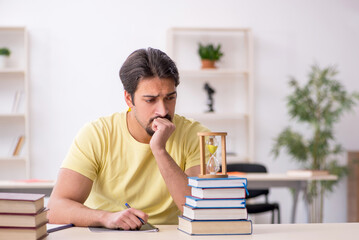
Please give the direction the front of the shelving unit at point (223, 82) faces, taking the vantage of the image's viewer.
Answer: facing the viewer

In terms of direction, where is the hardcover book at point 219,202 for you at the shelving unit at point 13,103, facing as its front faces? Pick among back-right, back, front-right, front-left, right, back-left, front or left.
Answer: front

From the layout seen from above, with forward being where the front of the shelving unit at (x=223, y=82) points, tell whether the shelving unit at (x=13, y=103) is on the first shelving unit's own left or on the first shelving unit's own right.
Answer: on the first shelving unit's own right

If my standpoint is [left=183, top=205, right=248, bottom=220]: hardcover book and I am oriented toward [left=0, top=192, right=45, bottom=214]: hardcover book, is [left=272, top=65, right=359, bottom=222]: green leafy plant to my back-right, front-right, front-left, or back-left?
back-right

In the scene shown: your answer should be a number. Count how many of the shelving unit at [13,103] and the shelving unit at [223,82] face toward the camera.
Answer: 2

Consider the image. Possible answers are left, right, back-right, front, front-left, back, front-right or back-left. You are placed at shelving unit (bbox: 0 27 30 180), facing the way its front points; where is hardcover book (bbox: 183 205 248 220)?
front

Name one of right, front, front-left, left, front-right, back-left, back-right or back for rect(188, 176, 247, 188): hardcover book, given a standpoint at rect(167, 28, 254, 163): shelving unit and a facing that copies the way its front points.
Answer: front

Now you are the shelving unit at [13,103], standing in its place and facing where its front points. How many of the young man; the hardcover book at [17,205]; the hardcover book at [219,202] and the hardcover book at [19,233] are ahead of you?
4

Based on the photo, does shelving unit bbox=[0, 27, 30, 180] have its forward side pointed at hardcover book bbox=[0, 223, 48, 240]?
yes

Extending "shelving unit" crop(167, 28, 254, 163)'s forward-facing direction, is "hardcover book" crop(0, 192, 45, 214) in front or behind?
in front

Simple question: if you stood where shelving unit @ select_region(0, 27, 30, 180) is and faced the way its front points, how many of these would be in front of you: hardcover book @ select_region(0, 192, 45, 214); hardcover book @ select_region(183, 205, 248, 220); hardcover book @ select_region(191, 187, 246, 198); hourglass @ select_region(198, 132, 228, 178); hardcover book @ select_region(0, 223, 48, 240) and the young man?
6

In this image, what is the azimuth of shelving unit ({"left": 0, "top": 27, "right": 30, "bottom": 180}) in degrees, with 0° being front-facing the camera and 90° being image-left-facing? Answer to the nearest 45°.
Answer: approximately 0°

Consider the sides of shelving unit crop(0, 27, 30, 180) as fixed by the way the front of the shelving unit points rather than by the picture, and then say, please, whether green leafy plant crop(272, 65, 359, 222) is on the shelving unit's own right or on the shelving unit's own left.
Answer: on the shelving unit's own left

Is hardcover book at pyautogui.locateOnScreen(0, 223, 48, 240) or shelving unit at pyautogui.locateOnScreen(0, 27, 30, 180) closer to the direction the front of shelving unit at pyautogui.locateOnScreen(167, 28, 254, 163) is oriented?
the hardcover book

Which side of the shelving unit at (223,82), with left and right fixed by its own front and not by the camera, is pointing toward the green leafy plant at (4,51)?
right

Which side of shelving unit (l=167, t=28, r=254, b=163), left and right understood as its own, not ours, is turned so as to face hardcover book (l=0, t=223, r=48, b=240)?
front
